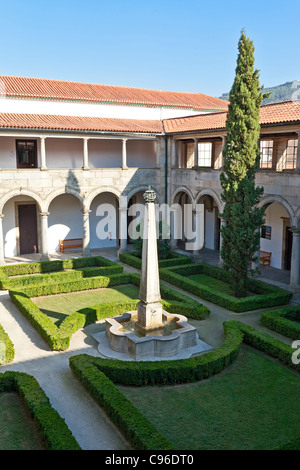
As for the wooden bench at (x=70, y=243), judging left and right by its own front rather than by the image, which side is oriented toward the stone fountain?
front

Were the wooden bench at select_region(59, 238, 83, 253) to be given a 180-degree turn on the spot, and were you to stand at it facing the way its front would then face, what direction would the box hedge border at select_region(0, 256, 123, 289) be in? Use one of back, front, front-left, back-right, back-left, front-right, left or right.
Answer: back

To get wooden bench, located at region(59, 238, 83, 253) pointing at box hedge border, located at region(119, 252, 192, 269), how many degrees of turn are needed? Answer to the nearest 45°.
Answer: approximately 45° to its left

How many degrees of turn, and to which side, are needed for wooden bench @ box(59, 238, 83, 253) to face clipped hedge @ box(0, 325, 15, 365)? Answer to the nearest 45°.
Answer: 0° — it already faces it

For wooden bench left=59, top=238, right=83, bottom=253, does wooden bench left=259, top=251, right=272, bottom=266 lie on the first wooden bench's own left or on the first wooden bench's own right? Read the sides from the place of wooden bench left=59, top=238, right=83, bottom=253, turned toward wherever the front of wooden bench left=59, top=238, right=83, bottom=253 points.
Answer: on the first wooden bench's own left

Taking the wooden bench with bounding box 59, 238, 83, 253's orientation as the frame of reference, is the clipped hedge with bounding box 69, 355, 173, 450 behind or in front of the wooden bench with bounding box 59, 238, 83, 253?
in front

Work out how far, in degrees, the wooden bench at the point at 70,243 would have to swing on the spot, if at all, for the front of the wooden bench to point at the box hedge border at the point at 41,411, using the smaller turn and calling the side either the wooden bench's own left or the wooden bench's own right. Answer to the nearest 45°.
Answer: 0° — it already faces it

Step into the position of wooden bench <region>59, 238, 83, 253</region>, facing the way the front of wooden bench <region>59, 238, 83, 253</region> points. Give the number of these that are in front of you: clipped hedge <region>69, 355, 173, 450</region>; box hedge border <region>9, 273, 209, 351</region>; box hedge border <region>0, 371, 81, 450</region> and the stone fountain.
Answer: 4

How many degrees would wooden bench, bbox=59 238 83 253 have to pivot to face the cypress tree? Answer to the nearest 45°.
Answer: approximately 45° to its left
